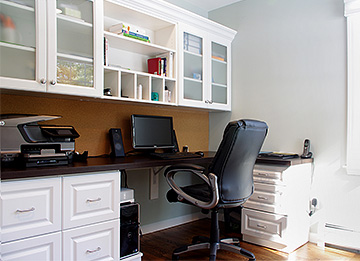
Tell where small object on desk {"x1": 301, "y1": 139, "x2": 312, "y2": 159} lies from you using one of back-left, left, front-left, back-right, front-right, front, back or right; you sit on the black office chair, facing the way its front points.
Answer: right

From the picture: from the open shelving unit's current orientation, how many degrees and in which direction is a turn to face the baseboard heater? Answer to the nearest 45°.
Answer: approximately 45° to its left

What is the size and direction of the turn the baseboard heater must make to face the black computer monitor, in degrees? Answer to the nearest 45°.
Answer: approximately 45° to its right

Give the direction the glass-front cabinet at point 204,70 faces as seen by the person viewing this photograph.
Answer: facing the viewer and to the right of the viewer

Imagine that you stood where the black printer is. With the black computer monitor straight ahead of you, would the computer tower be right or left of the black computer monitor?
right

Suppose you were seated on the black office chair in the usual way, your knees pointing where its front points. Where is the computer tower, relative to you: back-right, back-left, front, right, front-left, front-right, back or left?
front-left

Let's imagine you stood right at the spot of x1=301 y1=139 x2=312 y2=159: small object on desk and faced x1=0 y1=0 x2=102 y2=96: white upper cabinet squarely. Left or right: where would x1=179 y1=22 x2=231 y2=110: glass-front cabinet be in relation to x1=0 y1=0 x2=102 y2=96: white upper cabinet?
right

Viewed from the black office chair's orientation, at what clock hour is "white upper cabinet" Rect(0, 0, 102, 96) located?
The white upper cabinet is roughly at 10 o'clock from the black office chair.

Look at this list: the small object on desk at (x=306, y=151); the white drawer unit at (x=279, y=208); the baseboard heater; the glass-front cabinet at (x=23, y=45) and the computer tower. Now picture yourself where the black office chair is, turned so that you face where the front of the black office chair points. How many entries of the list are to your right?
3

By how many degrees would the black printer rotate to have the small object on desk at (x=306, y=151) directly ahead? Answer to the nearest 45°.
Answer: approximately 45° to its left

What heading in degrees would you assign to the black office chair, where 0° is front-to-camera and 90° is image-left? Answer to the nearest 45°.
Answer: approximately 135°

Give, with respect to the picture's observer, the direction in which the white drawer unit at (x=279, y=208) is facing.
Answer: facing the viewer and to the left of the viewer
